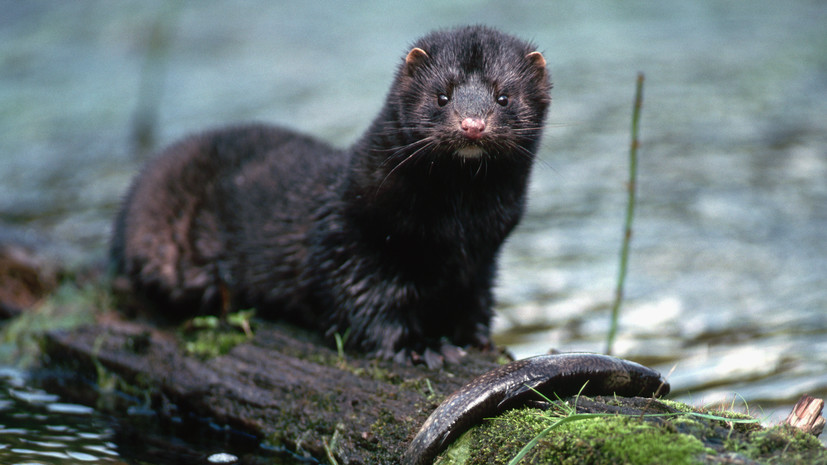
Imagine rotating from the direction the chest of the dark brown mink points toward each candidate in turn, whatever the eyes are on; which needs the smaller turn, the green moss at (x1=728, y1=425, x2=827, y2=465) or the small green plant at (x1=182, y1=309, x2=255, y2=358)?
the green moss

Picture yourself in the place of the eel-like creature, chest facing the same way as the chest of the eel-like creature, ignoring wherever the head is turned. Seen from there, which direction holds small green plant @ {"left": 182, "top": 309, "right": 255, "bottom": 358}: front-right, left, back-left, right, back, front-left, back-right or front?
back-left

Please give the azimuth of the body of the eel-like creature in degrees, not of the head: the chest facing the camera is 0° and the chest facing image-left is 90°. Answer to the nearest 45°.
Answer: approximately 270°

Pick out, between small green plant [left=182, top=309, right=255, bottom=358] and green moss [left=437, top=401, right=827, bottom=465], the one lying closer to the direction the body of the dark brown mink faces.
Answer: the green moss

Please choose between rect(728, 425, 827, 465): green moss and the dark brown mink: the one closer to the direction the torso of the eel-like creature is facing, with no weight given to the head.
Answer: the green moss
